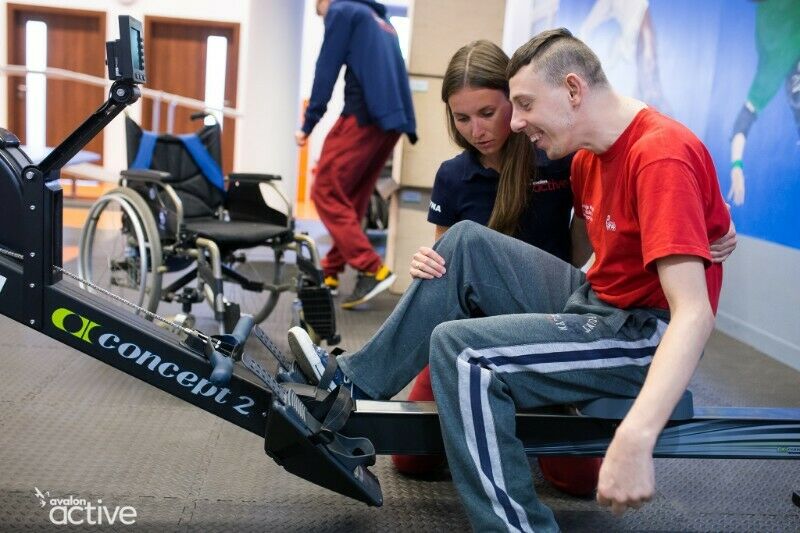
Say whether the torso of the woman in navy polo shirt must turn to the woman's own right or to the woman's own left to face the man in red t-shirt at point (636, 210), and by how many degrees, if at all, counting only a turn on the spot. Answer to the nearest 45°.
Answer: approximately 45° to the woman's own left

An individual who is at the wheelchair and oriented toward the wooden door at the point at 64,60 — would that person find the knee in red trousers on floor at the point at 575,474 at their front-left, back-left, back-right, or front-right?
back-right

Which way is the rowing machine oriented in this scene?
to the viewer's left

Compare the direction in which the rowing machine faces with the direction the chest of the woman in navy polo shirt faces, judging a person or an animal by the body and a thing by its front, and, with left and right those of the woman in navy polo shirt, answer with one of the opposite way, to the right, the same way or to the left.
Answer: to the right

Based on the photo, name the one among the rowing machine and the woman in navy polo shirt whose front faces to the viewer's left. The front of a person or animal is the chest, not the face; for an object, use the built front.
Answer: the rowing machine

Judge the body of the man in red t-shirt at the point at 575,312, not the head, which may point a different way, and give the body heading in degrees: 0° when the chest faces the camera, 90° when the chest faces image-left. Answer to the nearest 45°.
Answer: approximately 90°

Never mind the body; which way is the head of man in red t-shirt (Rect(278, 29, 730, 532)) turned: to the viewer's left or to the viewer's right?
to the viewer's left

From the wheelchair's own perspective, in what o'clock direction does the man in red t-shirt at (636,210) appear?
The man in red t-shirt is roughly at 1 o'clock from the wheelchair.

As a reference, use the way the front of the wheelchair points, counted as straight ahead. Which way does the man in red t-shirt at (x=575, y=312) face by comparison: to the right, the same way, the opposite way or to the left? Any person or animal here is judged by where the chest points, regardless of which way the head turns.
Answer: the opposite way

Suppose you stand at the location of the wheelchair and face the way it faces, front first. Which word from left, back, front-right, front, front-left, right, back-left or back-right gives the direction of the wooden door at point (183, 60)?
back-left

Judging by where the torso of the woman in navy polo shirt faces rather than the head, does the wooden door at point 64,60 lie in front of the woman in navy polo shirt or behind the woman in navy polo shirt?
behind

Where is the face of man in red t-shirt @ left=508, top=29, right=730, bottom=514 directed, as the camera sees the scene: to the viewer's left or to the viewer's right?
to the viewer's left
